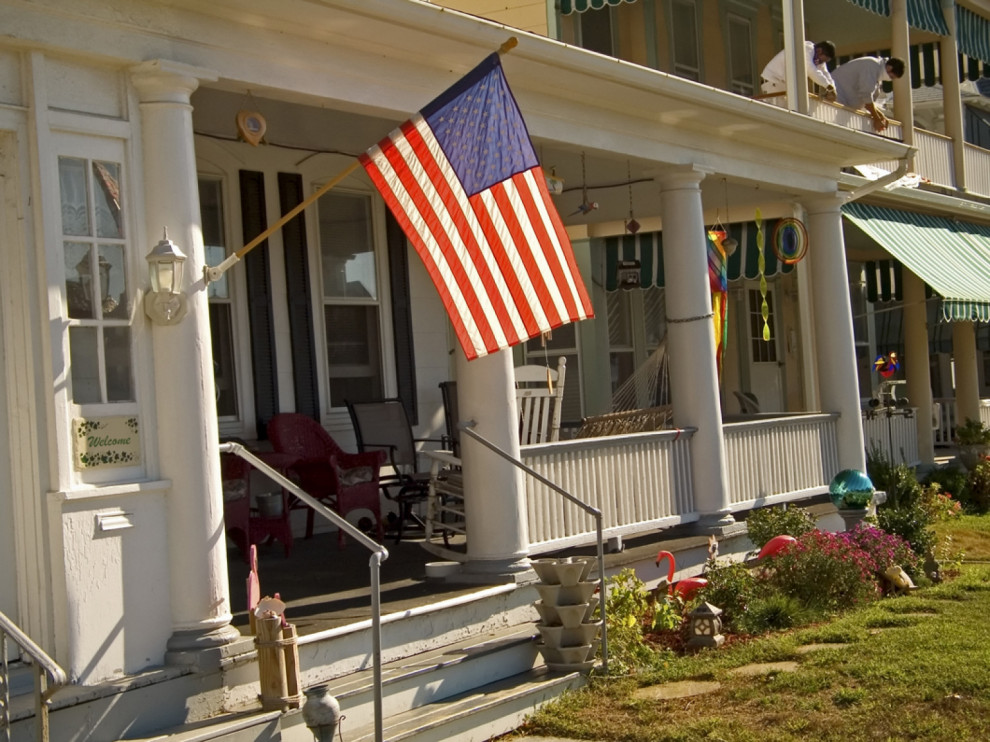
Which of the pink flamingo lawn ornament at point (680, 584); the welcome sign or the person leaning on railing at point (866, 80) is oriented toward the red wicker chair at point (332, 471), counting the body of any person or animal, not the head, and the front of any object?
the pink flamingo lawn ornament

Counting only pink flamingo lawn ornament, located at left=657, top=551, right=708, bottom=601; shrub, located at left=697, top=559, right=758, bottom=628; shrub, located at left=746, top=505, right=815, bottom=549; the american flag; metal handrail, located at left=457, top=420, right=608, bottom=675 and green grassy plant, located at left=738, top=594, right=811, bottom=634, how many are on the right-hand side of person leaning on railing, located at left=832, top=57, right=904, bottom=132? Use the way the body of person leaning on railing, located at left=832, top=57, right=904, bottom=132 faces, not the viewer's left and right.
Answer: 6

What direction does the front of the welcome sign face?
toward the camera

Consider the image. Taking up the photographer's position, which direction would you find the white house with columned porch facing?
facing the viewer and to the right of the viewer

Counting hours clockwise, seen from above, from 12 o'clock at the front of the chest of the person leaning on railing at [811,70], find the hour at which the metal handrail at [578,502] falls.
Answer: The metal handrail is roughly at 2 o'clock from the person leaning on railing.

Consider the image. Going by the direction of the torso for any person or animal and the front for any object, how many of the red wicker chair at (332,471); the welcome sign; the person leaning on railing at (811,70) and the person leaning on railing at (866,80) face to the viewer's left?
0

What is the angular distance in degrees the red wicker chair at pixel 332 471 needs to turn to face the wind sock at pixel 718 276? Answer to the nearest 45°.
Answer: approximately 90° to its left

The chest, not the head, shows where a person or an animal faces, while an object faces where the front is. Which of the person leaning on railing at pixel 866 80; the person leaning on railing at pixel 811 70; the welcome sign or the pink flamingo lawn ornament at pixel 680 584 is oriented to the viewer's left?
the pink flamingo lawn ornament

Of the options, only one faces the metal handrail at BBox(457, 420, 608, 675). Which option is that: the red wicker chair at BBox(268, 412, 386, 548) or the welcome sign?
the red wicker chair

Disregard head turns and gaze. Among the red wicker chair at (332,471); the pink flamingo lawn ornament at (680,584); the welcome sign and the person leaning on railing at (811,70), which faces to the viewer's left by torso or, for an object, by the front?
the pink flamingo lawn ornament

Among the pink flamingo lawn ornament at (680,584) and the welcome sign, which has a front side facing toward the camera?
the welcome sign

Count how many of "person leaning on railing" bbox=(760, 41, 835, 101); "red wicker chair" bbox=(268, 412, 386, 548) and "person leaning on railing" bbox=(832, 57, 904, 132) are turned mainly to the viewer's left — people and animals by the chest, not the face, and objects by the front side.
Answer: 0

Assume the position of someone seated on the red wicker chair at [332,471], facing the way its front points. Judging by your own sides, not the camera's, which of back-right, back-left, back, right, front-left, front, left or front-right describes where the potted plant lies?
left

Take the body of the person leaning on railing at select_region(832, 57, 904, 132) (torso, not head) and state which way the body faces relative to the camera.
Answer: to the viewer's right

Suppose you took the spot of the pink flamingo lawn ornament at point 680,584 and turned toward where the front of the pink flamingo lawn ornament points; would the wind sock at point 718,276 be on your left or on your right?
on your right

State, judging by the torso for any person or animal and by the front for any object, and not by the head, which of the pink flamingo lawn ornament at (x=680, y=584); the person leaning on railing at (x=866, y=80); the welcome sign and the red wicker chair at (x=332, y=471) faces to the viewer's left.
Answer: the pink flamingo lawn ornament

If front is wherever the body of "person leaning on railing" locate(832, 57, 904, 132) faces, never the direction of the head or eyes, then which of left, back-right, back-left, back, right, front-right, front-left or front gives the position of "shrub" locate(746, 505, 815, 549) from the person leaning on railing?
right
